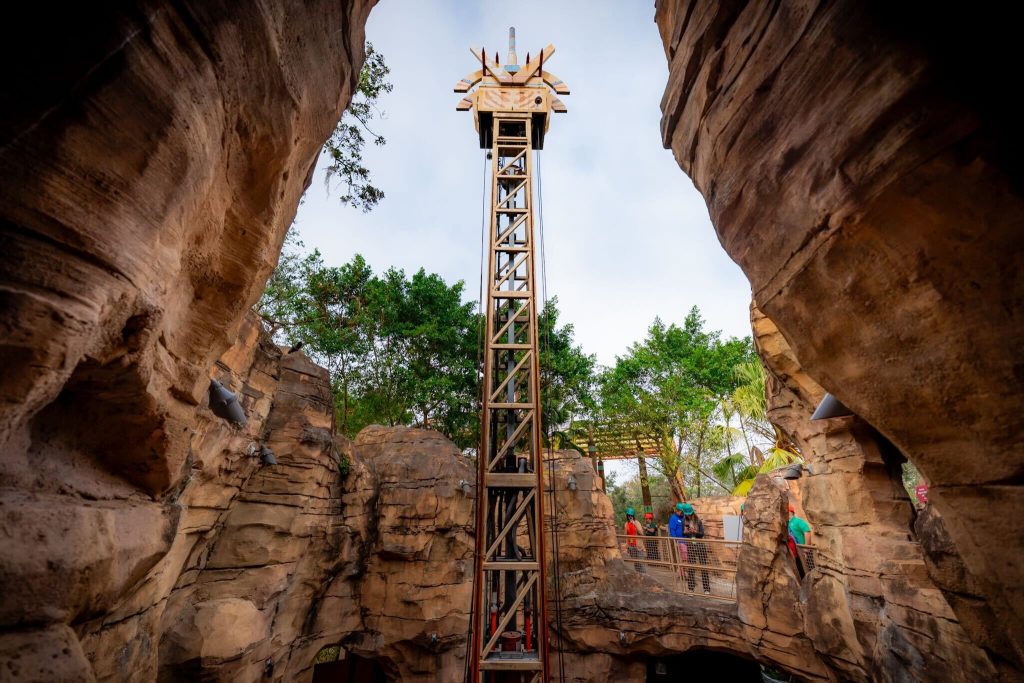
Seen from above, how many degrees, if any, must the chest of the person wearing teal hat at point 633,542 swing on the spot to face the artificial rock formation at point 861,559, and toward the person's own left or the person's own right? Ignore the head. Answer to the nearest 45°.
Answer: approximately 45° to the person's own left

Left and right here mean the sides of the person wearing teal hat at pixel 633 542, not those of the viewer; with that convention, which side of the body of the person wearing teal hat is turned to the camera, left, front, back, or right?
front

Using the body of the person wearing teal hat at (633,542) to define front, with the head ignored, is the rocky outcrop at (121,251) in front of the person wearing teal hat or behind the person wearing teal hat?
in front

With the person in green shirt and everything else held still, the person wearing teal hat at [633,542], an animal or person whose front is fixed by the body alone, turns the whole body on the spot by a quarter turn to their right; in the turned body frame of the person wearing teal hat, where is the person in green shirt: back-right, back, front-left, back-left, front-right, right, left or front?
back-left

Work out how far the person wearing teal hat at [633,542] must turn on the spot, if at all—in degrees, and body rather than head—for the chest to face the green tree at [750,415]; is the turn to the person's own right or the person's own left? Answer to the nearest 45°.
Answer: approximately 135° to the person's own left

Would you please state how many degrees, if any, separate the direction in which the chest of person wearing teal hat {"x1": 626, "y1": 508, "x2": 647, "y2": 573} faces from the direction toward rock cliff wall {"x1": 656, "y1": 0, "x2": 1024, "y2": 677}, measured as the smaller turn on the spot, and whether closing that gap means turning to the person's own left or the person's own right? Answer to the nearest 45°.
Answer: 0° — they already face it
